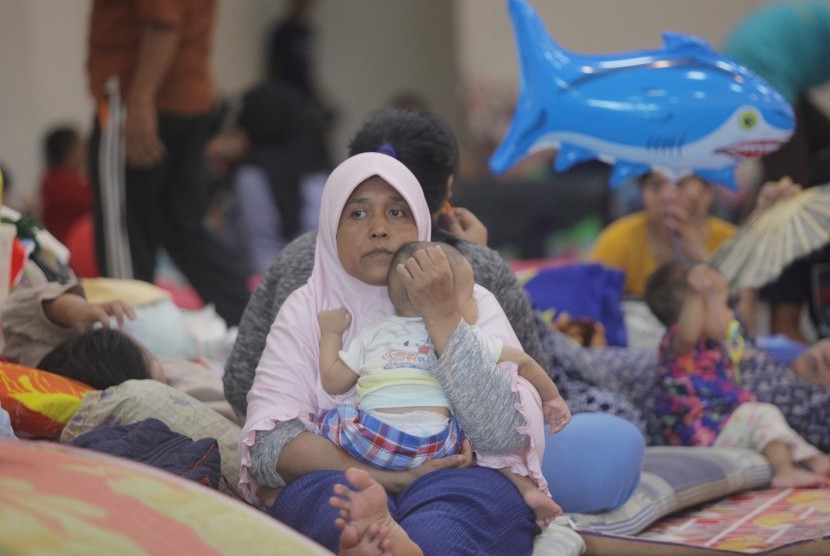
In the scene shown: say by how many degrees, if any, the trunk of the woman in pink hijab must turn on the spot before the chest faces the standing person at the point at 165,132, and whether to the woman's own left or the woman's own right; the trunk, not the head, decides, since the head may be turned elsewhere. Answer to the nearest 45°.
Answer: approximately 180°

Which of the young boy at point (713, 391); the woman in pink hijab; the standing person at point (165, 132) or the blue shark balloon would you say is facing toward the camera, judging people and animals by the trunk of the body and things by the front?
the woman in pink hijab

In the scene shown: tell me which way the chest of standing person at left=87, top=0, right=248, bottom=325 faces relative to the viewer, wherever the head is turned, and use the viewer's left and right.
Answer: facing to the left of the viewer

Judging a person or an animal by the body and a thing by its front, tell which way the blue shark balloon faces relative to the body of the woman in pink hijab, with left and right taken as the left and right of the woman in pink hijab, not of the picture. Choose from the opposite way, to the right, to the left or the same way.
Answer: to the left

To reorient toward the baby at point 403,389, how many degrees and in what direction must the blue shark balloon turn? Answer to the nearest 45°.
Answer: approximately 90° to its right

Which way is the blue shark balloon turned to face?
to the viewer's right

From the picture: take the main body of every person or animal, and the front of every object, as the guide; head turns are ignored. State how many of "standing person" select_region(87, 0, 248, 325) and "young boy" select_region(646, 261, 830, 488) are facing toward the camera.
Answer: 0

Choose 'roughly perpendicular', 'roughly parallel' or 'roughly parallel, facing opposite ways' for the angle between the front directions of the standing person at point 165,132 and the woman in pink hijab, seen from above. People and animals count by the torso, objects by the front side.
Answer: roughly perpendicular

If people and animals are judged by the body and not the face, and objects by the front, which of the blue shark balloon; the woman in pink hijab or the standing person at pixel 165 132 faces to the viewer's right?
the blue shark balloon

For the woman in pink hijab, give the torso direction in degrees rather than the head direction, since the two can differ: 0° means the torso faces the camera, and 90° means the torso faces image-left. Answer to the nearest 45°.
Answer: approximately 0°

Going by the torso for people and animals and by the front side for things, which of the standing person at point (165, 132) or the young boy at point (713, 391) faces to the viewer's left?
the standing person

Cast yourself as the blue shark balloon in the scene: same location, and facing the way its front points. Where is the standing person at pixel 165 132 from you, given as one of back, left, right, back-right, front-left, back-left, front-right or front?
back-left

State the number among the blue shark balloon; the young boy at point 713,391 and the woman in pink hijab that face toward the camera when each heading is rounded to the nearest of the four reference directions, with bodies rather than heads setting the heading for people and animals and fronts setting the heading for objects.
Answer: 1
